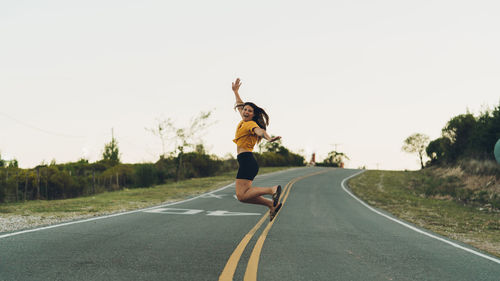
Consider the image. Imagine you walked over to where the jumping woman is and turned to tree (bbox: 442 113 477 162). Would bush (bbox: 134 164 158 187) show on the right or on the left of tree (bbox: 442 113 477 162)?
left

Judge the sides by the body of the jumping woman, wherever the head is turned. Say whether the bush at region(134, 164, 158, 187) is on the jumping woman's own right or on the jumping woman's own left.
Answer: on the jumping woman's own right
